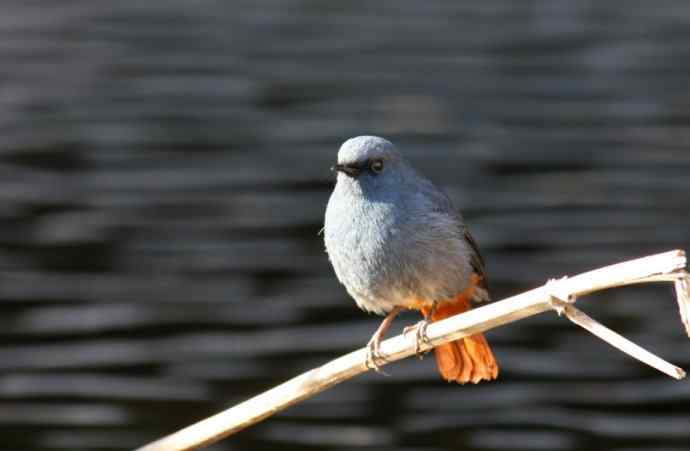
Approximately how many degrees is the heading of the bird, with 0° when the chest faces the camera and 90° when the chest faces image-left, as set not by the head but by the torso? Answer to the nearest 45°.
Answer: approximately 45°
